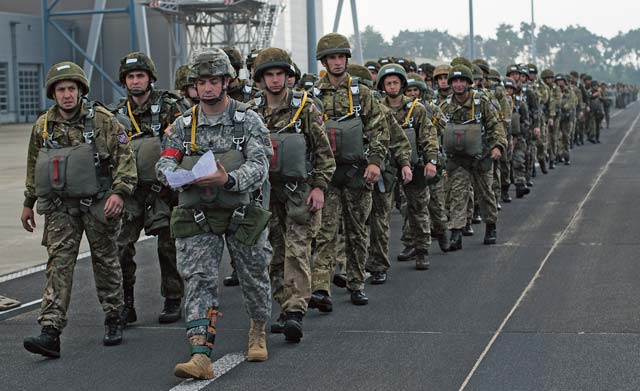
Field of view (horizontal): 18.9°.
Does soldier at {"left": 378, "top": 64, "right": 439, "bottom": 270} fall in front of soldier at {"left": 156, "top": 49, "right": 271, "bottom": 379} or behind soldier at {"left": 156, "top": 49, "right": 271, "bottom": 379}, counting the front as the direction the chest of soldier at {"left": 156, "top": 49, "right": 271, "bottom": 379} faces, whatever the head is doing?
behind

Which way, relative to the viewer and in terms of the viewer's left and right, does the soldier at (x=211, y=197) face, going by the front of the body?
facing the viewer

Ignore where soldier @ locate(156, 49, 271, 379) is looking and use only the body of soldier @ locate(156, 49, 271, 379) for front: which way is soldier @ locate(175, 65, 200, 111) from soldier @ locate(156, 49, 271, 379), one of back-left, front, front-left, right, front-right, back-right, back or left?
back

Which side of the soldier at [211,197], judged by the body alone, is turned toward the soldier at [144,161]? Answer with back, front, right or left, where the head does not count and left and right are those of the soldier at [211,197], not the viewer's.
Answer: back

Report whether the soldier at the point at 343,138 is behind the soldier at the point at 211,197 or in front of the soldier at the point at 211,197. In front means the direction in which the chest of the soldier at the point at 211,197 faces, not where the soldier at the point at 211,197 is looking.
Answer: behind

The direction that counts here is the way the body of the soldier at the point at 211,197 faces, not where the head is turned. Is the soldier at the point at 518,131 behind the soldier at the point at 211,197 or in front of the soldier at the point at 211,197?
behind

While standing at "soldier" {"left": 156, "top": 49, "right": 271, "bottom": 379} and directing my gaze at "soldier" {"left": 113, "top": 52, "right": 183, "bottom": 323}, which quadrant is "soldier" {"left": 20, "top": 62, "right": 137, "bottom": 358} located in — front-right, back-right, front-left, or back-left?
front-left
